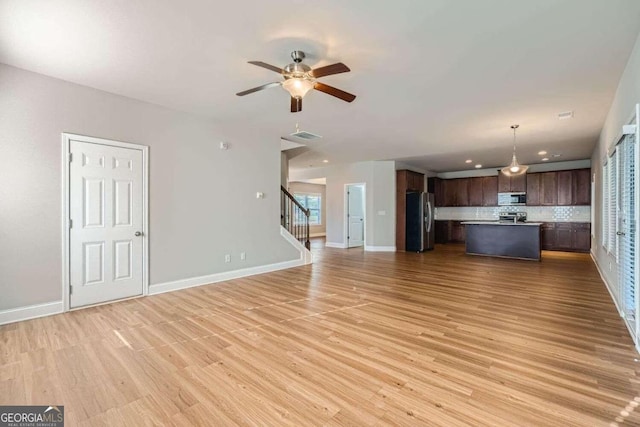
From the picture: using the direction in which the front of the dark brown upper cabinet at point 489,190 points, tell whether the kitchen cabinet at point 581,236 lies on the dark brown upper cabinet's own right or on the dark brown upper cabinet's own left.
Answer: on the dark brown upper cabinet's own left

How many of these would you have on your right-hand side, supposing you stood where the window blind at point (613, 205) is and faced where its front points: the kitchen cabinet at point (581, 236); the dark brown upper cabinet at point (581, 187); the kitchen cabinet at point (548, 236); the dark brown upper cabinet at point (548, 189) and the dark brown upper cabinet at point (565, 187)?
5

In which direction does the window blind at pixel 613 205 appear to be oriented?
to the viewer's left

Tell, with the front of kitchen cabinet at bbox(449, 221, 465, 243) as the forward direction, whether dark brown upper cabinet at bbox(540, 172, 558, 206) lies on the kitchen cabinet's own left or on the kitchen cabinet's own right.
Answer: on the kitchen cabinet's own left

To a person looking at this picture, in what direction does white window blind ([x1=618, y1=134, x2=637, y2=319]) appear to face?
facing to the left of the viewer

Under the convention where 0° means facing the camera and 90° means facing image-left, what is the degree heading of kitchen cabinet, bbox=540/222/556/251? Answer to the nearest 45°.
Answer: approximately 0°

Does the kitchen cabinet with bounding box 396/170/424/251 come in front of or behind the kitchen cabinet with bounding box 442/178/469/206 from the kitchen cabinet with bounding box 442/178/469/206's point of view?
in front

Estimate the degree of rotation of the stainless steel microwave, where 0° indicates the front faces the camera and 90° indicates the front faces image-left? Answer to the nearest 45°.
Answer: approximately 0°
